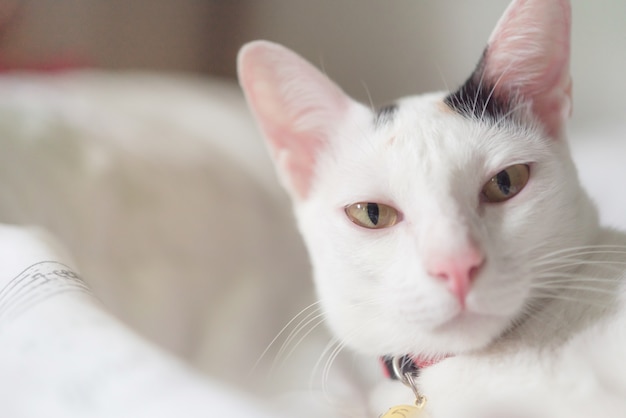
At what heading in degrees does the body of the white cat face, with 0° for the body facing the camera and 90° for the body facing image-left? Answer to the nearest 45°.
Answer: approximately 0°
